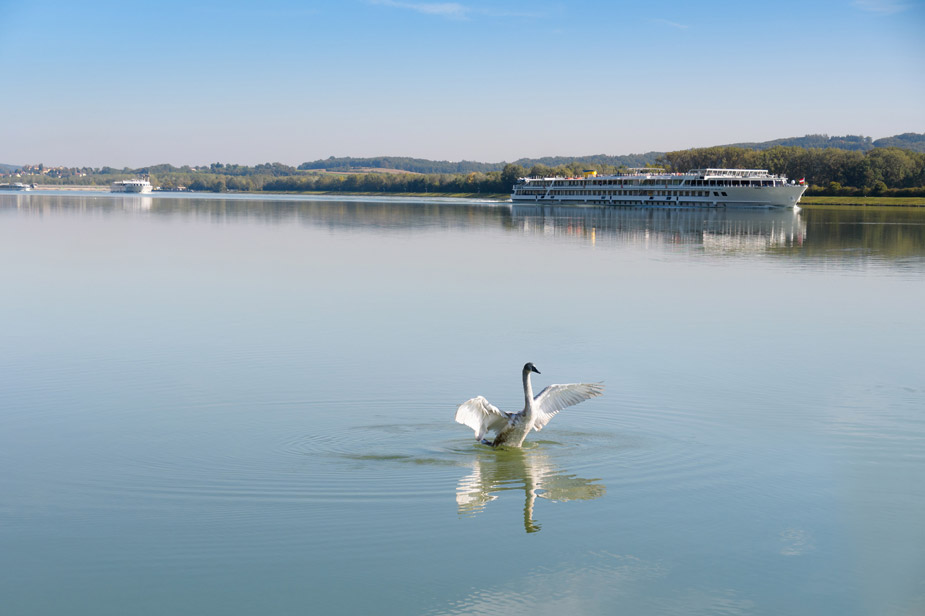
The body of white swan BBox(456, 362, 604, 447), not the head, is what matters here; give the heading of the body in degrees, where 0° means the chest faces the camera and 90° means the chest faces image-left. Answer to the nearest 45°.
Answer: approximately 315°
